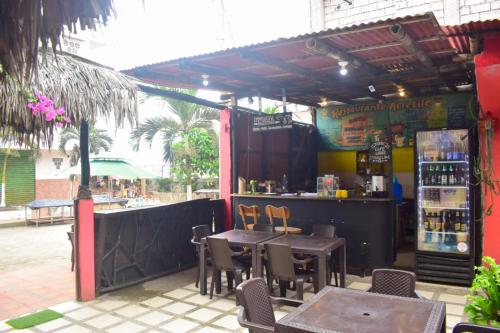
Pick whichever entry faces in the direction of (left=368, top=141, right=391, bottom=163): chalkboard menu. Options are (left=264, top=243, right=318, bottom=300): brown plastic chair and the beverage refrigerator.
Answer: the brown plastic chair

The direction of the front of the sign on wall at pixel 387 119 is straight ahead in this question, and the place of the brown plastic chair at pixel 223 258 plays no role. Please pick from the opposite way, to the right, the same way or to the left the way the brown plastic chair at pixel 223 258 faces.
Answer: the opposite way

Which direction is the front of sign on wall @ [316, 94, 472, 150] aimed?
toward the camera

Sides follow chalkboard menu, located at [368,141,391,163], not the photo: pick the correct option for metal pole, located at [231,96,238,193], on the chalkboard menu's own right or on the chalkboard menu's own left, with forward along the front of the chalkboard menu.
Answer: on the chalkboard menu's own right

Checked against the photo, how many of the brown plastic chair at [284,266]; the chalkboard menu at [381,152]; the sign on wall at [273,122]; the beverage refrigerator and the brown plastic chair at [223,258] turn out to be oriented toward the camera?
3

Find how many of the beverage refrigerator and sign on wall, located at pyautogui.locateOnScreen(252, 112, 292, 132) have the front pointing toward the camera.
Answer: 2

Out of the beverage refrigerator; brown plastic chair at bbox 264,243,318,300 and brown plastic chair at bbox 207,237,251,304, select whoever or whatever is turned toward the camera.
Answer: the beverage refrigerator

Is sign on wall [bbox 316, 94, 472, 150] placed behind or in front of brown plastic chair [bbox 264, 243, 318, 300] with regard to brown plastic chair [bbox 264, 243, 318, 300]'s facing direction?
in front

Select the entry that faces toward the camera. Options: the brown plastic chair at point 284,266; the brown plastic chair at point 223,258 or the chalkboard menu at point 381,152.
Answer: the chalkboard menu

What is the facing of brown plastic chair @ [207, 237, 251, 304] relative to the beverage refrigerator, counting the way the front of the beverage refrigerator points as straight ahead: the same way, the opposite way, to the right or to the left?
the opposite way

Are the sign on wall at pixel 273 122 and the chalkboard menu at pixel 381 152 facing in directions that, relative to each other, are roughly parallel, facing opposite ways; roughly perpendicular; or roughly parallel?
roughly parallel

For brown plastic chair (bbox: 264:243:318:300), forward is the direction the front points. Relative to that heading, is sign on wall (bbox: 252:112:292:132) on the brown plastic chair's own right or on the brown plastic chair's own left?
on the brown plastic chair's own left

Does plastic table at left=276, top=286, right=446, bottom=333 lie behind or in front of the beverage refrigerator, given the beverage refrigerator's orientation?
in front

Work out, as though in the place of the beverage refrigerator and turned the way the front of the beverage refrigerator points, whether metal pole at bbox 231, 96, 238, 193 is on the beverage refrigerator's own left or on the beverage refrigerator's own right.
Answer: on the beverage refrigerator's own right

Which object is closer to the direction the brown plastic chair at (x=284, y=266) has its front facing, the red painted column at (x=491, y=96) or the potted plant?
the red painted column

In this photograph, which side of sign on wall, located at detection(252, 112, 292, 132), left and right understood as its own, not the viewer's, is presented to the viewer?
front

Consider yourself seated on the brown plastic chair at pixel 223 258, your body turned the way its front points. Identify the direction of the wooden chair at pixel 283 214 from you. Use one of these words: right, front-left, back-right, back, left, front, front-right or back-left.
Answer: front

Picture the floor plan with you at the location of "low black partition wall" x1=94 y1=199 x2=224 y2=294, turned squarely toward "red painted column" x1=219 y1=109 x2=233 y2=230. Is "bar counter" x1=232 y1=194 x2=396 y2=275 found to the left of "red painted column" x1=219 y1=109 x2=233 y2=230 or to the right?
right
